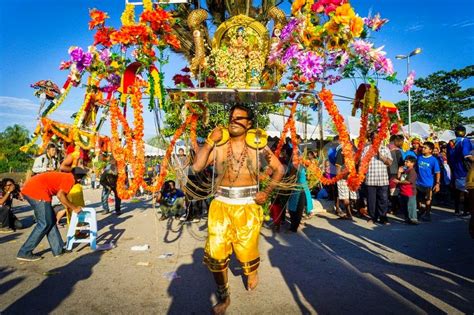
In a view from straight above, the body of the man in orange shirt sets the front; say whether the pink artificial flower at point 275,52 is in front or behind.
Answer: in front

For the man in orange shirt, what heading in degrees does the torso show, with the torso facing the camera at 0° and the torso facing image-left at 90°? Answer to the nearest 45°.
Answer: approximately 270°

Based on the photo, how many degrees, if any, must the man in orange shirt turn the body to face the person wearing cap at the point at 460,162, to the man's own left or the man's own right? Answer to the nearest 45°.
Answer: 0° — they already face them

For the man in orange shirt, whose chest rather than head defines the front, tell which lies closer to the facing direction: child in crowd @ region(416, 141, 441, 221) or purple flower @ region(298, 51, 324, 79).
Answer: the child in crowd

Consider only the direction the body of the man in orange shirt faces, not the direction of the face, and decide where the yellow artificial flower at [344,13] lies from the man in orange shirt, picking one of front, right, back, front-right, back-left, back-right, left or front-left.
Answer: front-right

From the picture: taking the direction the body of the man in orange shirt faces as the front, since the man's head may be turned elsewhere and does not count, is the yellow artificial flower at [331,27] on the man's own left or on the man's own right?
on the man's own right

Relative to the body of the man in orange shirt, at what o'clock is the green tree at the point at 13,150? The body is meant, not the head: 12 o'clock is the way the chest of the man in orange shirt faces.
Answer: The green tree is roughly at 9 o'clock from the man in orange shirt.

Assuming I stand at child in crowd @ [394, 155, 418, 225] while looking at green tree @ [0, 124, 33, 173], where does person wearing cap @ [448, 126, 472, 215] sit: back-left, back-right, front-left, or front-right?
back-right

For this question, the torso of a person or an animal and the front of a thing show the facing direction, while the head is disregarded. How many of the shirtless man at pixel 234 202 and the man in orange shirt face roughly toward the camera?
1

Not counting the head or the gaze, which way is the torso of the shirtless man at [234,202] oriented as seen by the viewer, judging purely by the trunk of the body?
toward the camera
